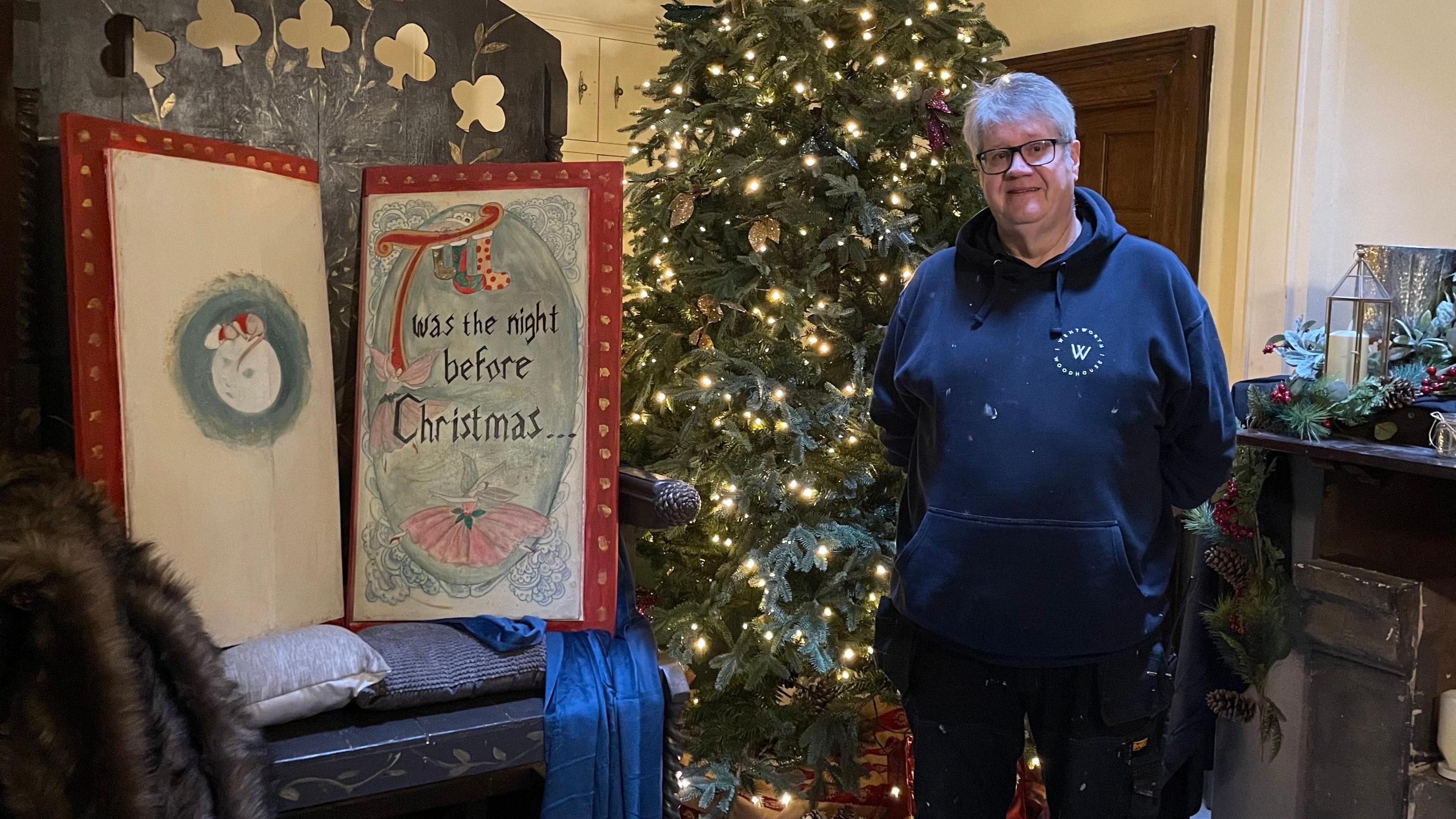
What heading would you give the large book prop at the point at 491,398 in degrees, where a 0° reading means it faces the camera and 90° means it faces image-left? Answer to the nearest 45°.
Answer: approximately 0°

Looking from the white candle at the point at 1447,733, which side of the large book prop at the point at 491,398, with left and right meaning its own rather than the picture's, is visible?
left

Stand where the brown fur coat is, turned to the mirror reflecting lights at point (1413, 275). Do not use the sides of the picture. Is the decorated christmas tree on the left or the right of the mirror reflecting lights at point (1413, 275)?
left

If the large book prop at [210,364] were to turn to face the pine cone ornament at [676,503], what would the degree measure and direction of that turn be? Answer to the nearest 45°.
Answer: approximately 45° to its left

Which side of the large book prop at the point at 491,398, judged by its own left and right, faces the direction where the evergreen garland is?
left
